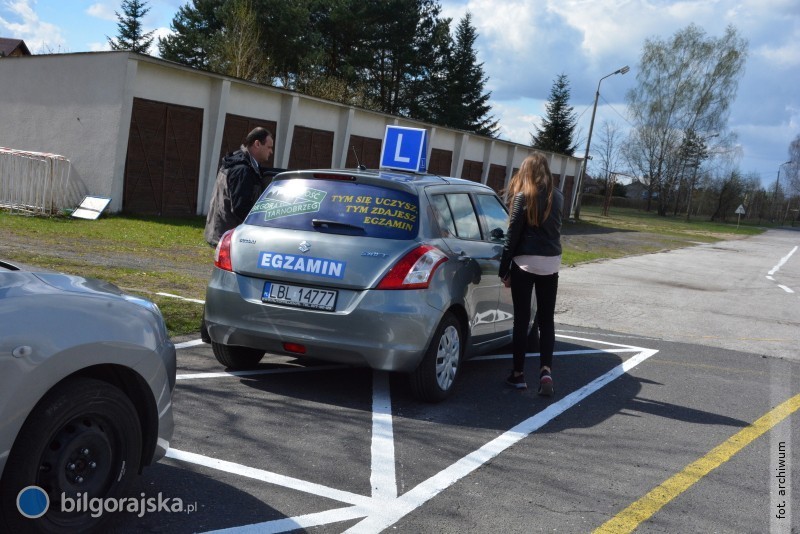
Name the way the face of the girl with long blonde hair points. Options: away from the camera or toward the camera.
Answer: away from the camera

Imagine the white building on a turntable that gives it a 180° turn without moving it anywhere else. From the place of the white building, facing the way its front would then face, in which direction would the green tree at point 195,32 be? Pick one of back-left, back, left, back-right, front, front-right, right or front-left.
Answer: front-right

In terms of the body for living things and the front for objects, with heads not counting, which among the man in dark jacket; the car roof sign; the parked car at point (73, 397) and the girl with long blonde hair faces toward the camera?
the car roof sign

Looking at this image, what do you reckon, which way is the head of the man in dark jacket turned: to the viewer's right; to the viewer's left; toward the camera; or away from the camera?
to the viewer's right

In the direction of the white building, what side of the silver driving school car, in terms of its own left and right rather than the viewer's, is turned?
front

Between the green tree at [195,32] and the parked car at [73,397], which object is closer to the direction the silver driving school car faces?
the green tree

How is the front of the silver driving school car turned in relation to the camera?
facing away from the viewer and to the right of the viewer

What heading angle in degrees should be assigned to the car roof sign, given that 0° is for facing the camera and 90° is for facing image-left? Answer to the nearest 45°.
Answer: approximately 0°

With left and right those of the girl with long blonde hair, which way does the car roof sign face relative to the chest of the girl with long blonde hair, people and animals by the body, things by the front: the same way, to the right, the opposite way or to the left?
the opposite way
